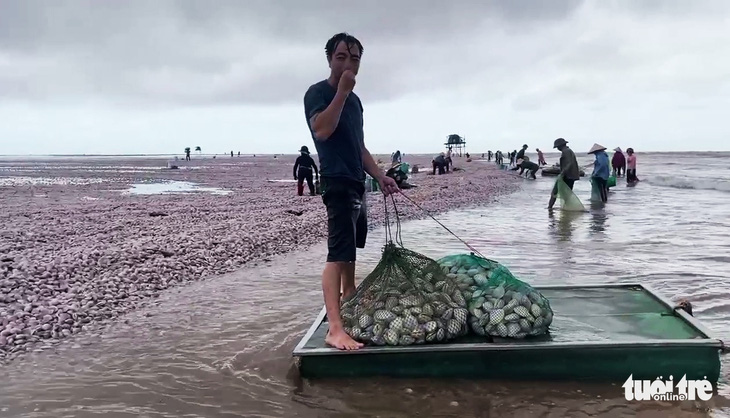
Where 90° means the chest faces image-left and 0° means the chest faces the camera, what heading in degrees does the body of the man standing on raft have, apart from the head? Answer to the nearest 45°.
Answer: approximately 315°

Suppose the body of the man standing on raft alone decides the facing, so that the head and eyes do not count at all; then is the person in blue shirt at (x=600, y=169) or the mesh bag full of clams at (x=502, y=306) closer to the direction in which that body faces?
the mesh bag full of clams

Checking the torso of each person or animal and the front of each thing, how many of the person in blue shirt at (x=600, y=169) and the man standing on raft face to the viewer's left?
1

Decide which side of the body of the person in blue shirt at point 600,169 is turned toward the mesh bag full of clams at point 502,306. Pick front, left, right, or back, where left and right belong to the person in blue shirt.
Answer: left

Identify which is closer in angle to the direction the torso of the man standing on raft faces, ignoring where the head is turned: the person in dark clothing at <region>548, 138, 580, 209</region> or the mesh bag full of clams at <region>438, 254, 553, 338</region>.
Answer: the mesh bag full of clams

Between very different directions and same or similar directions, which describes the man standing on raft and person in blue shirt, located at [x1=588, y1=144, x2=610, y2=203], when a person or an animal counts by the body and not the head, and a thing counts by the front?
very different directions

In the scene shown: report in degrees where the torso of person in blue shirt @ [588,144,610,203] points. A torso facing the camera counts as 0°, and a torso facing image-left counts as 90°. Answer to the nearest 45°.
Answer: approximately 90°

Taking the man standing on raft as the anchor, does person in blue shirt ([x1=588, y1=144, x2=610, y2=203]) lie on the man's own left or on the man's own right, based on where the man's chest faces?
on the man's own left

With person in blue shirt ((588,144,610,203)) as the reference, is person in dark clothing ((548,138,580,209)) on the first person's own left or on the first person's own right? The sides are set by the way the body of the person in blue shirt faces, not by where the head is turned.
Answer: on the first person's own left

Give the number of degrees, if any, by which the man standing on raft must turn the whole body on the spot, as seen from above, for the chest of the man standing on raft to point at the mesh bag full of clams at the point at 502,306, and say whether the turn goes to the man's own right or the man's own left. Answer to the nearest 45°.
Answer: approximately 45° to the man's own left
